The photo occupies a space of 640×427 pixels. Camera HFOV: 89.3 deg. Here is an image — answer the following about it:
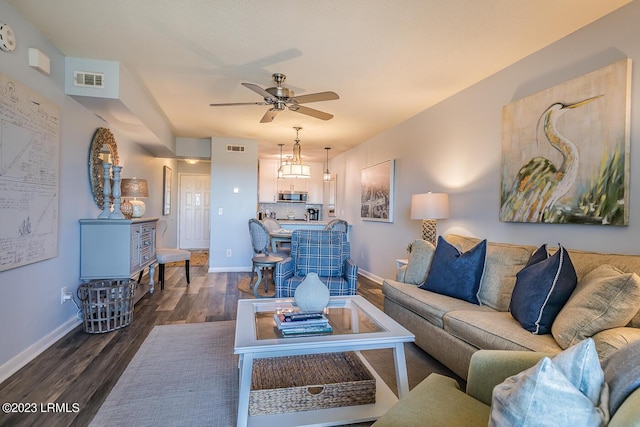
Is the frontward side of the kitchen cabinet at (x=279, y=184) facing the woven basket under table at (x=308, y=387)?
yes

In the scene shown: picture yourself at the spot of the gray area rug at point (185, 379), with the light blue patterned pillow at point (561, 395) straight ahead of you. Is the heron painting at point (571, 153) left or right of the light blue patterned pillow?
left

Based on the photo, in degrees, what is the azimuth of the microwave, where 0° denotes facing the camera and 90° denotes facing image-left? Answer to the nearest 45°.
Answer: approximately 0°

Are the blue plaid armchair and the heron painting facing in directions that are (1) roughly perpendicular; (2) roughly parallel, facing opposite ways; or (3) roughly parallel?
roughly perpendicular

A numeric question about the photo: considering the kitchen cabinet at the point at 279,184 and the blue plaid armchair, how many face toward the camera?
2

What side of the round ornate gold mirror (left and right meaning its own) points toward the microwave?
left

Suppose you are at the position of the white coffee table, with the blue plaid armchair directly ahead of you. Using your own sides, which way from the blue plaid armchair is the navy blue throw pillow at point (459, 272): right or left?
right

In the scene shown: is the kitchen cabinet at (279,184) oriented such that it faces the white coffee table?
yes

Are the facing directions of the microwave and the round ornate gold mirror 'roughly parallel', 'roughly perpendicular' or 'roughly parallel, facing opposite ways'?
roughly perpendicular

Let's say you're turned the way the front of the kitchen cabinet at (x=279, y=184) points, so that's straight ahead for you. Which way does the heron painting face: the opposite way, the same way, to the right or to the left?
to the right

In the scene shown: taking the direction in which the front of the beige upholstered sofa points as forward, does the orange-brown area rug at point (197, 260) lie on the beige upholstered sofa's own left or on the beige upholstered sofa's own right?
on the beige upholstered sofa's own right

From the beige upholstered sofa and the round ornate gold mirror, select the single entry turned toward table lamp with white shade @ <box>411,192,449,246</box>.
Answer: the round ornate gold mirror

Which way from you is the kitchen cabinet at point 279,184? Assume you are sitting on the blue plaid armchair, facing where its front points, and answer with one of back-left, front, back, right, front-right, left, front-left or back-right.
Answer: back

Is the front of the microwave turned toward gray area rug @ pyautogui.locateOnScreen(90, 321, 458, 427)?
yes
